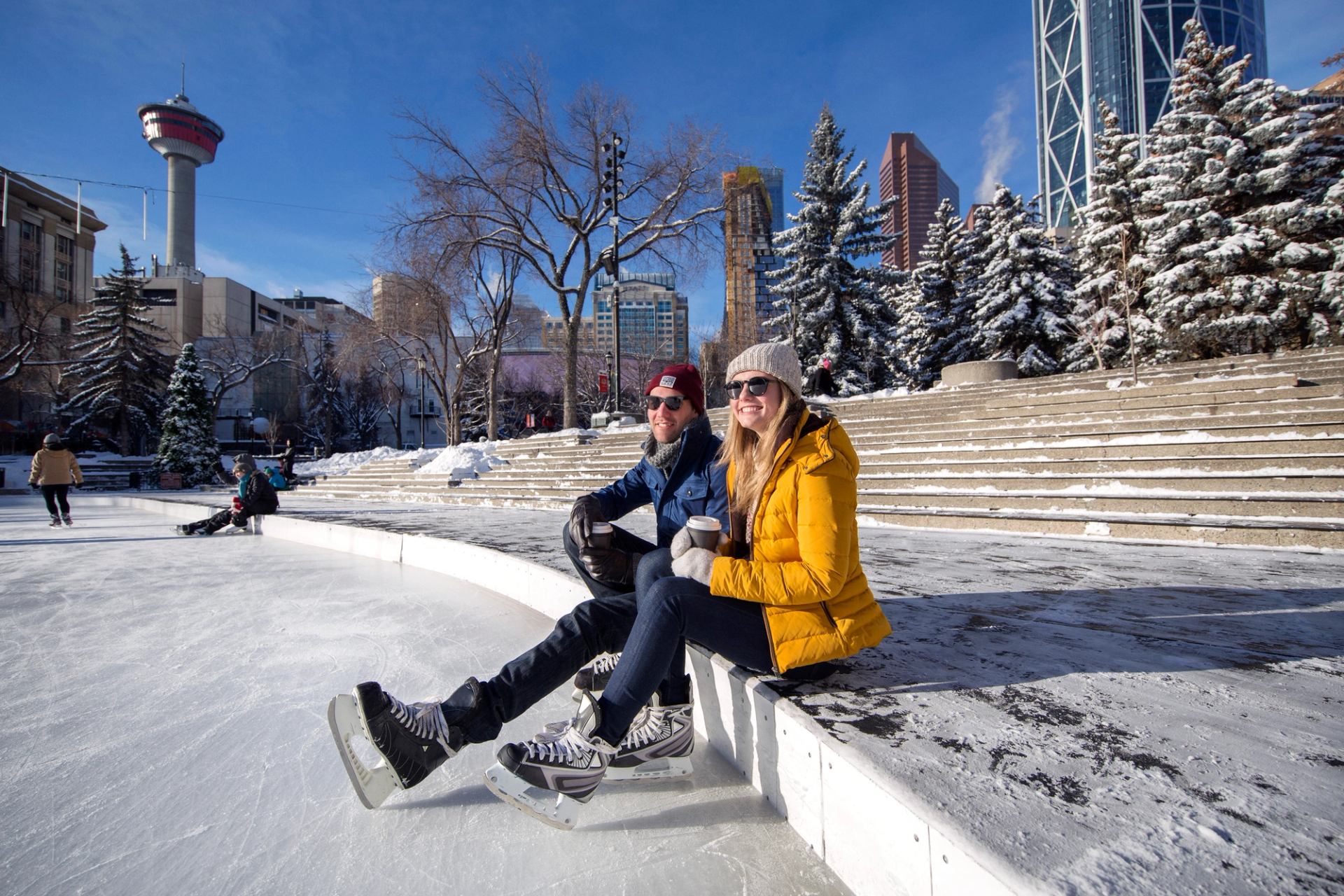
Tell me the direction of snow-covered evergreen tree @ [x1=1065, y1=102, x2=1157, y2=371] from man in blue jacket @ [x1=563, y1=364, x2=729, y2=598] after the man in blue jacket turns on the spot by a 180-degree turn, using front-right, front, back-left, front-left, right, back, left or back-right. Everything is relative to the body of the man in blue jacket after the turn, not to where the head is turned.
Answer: front

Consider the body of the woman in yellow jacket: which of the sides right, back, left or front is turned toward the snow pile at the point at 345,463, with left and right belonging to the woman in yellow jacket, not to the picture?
right

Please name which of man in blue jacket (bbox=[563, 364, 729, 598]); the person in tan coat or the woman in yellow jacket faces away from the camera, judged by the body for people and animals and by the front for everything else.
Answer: the person in tan coat

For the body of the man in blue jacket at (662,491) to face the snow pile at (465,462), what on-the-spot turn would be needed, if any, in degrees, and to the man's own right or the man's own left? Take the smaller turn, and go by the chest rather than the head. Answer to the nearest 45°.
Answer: approximately 135° to the man's own right

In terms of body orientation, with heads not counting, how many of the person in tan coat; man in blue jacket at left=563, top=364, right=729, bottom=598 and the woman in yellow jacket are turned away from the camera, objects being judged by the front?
1

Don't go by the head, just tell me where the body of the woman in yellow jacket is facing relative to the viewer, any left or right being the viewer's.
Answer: facing the viewer and to the left of the viewer

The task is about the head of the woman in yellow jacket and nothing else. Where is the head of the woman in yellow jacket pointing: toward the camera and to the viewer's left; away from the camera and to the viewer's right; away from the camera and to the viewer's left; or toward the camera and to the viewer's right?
toward the camera and to the viewer's left

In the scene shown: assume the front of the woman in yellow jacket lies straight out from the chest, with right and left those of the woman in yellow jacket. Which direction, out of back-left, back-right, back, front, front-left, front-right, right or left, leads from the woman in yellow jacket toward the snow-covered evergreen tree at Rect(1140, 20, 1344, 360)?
back

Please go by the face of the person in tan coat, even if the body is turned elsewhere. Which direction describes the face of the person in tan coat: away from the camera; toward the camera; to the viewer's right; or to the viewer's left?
away from the camera

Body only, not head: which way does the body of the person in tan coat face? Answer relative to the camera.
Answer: away from the camera

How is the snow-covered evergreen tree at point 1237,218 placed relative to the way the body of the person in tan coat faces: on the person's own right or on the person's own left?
on the person's own right

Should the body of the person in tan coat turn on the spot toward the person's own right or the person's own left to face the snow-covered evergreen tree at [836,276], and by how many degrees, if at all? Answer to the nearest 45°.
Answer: approximately 90° to the person's own right

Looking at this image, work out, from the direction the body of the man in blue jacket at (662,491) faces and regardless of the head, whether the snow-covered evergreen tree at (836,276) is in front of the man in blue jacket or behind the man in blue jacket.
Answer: behind

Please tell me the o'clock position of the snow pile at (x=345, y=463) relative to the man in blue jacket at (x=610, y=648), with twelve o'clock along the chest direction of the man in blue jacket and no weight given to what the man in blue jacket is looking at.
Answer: The snow pile is roughly at 4 o'clock from the man in blue jacket.
